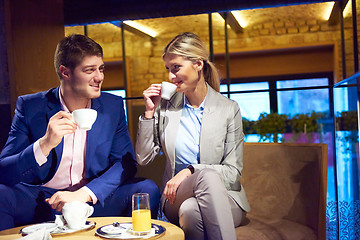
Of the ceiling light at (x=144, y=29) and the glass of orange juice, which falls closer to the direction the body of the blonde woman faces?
the glass of orange juice

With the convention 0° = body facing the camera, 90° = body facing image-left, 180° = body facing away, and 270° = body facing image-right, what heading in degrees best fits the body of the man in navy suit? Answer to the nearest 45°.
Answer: approximately 0°

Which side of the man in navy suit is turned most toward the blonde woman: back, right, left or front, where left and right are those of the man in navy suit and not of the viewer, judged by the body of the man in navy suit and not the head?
left

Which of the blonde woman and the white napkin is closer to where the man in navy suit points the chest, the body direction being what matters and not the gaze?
the white napkin

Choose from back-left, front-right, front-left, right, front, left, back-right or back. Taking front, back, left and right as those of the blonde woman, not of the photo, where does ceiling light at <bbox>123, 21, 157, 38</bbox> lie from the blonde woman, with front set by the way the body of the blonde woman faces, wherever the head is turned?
back-right

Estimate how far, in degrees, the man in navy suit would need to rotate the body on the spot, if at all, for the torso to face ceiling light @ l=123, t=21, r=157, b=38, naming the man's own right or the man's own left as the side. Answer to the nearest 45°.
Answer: approximately 180°
